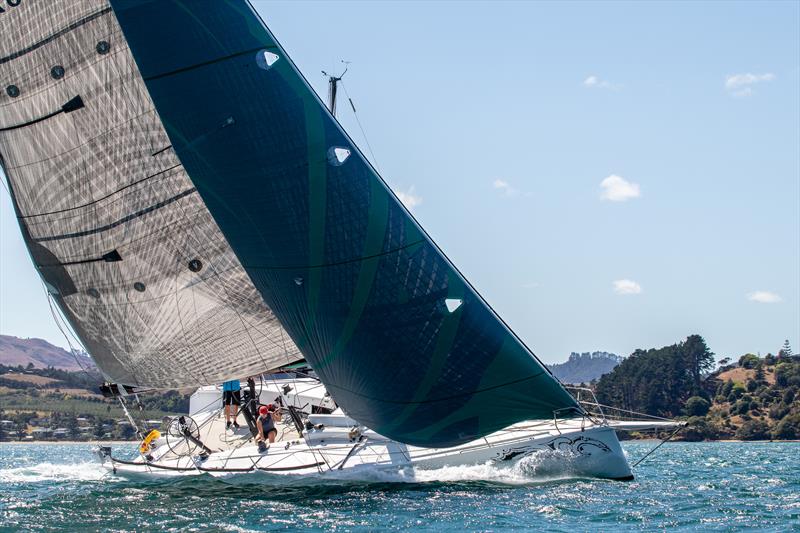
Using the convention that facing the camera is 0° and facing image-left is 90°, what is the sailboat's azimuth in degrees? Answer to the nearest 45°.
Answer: approximately 270°
